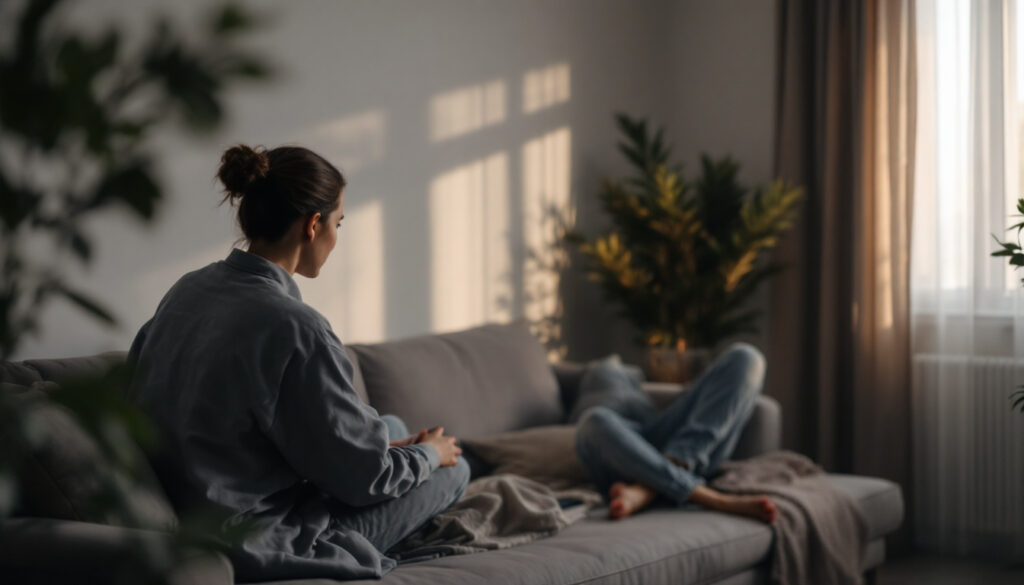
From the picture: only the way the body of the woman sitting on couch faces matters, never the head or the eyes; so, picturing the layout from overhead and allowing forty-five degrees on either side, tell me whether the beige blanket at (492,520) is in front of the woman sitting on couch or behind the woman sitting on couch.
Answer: in front

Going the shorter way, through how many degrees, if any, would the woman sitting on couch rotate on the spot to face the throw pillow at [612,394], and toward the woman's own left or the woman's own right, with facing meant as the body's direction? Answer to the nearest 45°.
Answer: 0° — they already face it

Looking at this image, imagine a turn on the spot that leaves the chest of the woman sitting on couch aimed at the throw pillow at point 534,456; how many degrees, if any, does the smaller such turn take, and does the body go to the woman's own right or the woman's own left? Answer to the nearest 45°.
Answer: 0° — they already face it

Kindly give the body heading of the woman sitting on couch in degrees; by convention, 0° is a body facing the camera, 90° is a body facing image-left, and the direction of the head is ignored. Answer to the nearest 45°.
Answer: approximately 225°

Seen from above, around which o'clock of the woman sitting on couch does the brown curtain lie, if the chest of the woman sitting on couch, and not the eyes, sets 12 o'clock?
The brown curtain is roughly at 12 o'clock from the woman sitting on couch.

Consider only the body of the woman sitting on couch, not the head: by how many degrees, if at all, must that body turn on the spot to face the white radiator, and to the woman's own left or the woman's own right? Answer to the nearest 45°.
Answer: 0° — they already face it

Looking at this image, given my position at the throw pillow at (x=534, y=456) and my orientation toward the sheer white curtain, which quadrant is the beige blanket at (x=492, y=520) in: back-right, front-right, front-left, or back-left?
back-right

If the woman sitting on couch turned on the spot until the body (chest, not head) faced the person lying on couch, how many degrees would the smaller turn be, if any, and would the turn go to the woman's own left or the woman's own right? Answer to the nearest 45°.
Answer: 0° — they already face them

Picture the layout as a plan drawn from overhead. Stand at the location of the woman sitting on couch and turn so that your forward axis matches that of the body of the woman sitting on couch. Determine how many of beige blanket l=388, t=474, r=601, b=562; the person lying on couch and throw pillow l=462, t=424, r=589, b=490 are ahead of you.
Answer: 3

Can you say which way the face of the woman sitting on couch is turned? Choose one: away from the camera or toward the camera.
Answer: away from the camera
